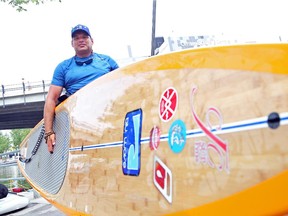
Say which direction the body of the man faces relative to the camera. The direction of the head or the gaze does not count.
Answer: toward the camera

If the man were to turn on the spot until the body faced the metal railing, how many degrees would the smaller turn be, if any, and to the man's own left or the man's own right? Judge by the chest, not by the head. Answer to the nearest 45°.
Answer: approximately 180°

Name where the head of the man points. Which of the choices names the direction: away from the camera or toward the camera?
toward the camera
